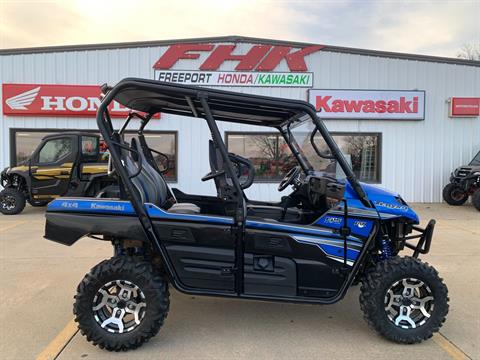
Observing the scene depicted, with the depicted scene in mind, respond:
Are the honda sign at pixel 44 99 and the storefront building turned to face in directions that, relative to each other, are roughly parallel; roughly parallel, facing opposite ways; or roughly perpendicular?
roughly parallel

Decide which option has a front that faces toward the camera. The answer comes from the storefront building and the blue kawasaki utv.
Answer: the storefront building

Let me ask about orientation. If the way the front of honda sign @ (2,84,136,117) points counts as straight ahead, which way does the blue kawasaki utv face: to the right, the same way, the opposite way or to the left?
to the left

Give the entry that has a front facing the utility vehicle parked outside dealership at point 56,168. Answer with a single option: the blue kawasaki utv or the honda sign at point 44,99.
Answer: the honda sign

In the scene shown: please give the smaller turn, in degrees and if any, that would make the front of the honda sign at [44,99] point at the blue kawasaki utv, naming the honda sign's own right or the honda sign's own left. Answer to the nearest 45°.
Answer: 0° — it already faces it

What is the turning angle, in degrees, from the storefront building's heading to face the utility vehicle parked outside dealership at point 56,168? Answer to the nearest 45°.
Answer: approximately 45° to its right

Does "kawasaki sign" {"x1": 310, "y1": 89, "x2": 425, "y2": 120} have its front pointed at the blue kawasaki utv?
yes

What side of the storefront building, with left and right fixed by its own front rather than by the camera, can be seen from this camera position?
front

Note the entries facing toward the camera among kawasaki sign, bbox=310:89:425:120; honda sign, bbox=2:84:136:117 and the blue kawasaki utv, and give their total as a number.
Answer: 2

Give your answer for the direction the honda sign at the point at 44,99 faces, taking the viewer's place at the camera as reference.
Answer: facing the viewer

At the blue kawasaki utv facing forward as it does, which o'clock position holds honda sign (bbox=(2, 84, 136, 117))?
The honda sign is roughly at 8 o'clock from the blue kawasaki utv.

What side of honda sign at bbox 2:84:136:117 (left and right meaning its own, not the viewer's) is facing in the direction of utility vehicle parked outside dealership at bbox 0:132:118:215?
front

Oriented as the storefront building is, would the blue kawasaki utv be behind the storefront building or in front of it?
in front

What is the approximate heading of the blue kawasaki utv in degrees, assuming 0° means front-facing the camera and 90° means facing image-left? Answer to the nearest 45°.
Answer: approximately 270°
